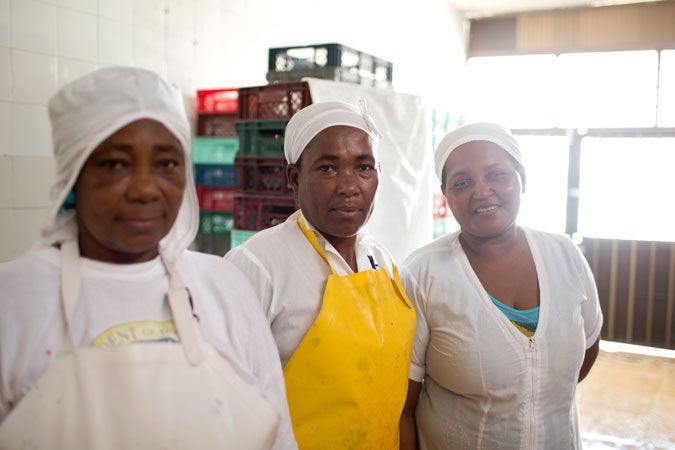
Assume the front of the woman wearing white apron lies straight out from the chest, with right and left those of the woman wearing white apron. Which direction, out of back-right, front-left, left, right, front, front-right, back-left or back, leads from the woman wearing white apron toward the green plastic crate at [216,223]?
back

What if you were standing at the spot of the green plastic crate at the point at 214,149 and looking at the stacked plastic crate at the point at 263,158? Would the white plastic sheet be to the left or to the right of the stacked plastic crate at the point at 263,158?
left

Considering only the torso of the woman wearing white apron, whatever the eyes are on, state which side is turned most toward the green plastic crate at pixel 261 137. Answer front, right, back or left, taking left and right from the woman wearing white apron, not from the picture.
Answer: back

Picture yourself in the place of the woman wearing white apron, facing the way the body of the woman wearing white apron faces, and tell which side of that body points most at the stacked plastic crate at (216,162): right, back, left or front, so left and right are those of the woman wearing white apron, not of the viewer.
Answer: back

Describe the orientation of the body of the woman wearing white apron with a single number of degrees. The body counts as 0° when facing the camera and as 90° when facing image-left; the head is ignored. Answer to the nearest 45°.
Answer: approximately 0°

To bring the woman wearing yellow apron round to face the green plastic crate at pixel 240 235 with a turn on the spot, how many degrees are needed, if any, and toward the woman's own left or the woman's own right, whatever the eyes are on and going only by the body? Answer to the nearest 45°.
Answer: approximately 135° to the woman's own left

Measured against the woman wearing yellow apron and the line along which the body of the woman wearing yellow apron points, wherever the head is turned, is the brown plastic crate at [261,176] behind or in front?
behind

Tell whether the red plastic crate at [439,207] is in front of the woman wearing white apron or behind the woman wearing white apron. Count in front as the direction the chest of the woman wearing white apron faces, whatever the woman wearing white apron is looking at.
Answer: behind

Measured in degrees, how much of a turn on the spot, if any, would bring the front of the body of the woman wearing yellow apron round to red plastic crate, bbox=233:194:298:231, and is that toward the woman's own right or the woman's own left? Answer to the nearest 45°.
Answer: approximately 135° to the woman's own left

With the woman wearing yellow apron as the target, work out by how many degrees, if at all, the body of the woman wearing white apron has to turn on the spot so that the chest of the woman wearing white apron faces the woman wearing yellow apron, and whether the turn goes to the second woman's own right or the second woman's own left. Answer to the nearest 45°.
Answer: approximately 135° to the second woman's own left

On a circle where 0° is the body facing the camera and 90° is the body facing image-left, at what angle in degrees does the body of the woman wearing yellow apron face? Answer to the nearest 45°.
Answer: approximately 315°
